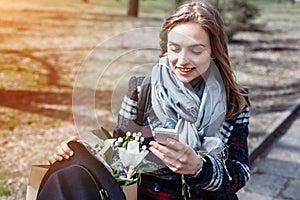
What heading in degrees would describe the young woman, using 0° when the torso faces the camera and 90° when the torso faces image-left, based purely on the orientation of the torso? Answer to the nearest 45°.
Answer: approximately 45°

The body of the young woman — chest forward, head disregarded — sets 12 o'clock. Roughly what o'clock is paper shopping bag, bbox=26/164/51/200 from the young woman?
The paper shopping bag is roughly at 1 o'clock from the young woman.

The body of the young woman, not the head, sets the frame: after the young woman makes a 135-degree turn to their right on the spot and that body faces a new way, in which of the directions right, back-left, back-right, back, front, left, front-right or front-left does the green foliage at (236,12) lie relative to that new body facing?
front
